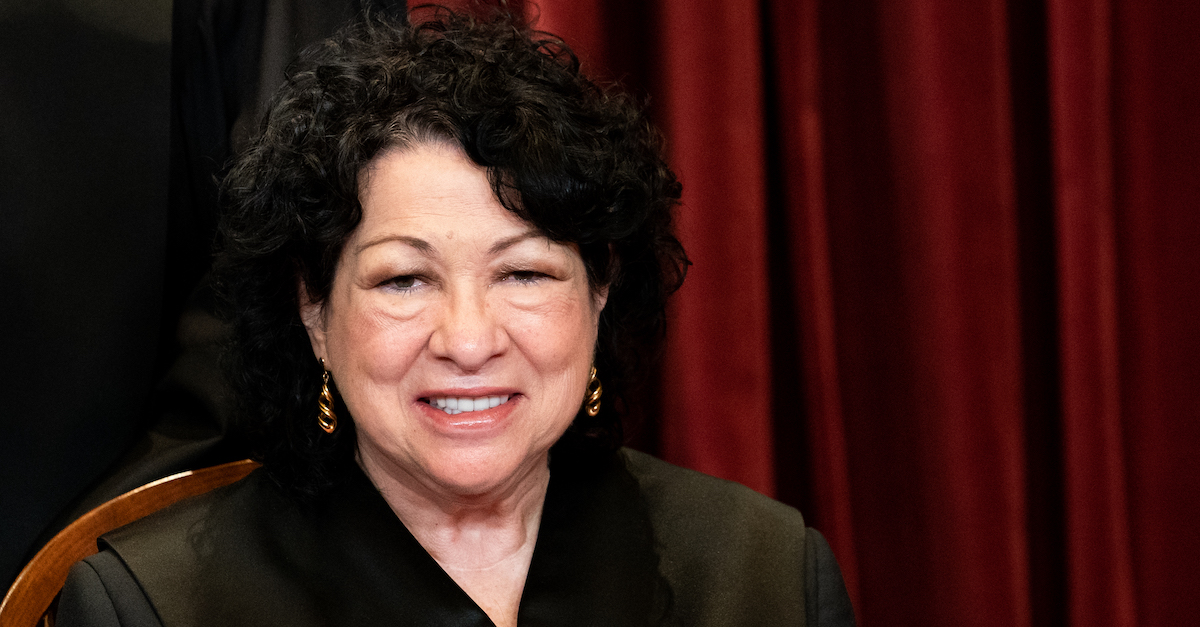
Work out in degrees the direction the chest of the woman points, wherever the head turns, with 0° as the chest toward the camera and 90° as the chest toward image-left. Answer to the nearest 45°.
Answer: approximately 0°
